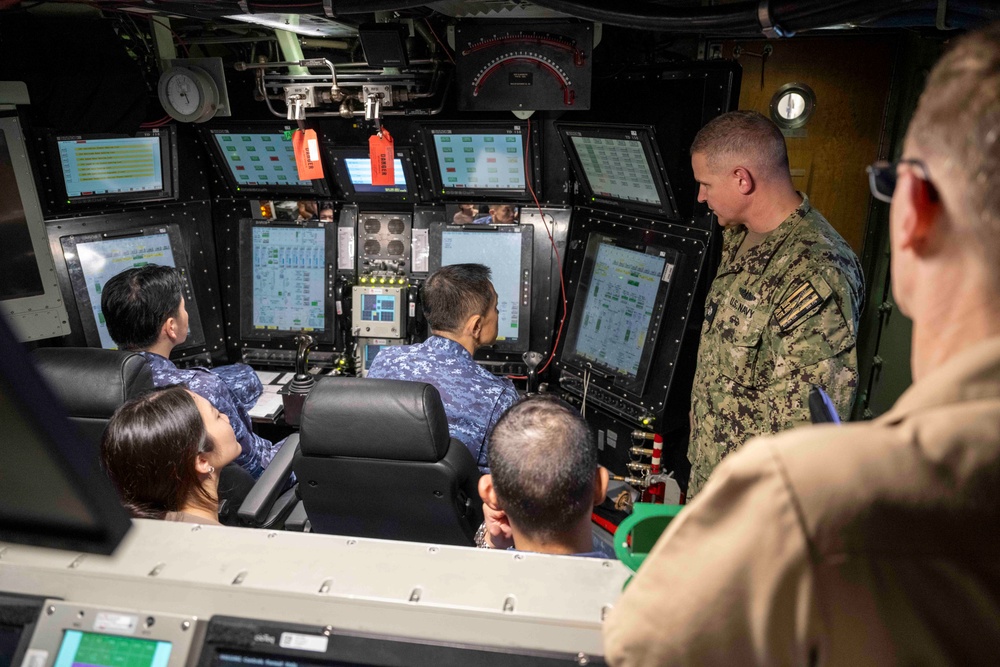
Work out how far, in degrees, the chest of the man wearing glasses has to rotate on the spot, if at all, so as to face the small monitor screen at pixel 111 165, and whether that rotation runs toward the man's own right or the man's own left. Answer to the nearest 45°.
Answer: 0° — they already face it

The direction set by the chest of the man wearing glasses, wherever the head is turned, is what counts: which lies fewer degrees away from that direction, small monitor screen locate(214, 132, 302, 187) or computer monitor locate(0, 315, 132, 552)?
the small monitor screen

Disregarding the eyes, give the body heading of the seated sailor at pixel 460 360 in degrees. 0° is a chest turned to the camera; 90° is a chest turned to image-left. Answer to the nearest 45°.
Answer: approximately 225°

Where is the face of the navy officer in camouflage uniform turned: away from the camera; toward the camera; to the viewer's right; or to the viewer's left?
to the viewer's left

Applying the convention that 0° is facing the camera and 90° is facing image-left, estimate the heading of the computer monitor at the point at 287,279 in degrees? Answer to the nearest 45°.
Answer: approximately 0°

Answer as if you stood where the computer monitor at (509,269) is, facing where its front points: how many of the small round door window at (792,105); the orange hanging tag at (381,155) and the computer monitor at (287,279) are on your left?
1

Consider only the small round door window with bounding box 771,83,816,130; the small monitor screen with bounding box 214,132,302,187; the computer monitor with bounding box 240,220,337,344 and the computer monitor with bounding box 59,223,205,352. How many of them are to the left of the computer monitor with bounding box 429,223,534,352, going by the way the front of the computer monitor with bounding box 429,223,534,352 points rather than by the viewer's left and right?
1

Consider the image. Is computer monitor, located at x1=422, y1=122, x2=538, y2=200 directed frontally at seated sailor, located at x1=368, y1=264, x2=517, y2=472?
yes

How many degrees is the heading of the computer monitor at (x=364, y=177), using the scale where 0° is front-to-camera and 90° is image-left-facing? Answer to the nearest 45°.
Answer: approximately 0°

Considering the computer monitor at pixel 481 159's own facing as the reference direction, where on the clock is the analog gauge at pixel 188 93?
The analog gauge is roughly at 3 o'clock from the computer monitor.

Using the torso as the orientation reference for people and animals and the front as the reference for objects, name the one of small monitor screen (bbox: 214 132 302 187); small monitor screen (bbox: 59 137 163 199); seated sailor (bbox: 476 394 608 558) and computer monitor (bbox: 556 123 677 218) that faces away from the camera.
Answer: the seated sailor

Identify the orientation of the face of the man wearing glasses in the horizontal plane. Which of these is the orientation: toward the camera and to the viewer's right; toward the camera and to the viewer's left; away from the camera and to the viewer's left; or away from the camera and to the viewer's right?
away from the camera and to the viewer's left
